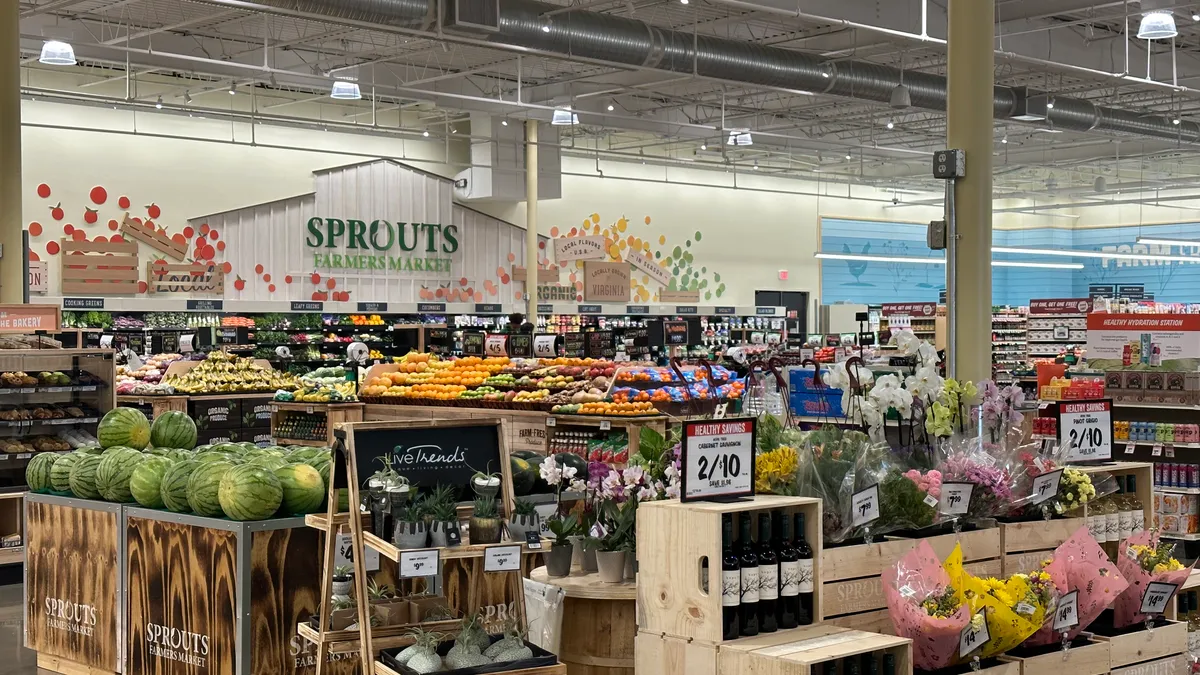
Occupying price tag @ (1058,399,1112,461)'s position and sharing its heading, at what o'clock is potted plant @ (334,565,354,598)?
The potted plant is roughly at 2 o'clock from the price tag.

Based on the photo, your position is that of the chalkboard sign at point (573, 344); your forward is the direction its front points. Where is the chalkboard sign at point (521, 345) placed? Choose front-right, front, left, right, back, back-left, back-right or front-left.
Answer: front-right

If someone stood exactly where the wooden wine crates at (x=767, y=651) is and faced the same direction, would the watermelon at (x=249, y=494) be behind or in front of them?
behind

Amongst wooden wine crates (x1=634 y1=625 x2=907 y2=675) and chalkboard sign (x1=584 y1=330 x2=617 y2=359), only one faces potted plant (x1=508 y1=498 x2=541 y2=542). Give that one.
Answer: the chalkboard sign

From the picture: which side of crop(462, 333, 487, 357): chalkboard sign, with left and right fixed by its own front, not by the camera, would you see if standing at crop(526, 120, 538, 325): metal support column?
back

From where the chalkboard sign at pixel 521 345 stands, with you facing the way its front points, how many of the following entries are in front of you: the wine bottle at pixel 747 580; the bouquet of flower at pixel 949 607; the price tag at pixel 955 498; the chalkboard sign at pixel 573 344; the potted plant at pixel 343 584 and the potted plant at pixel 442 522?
5

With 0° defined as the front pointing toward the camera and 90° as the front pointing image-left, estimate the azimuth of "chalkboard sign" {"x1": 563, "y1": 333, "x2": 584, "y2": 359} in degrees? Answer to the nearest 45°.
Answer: approximately 0°

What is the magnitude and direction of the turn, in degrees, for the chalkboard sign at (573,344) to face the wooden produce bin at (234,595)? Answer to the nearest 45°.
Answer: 0° — it already faces it

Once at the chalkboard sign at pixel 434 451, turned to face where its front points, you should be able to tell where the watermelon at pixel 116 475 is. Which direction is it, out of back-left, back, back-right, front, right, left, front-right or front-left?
back-right
